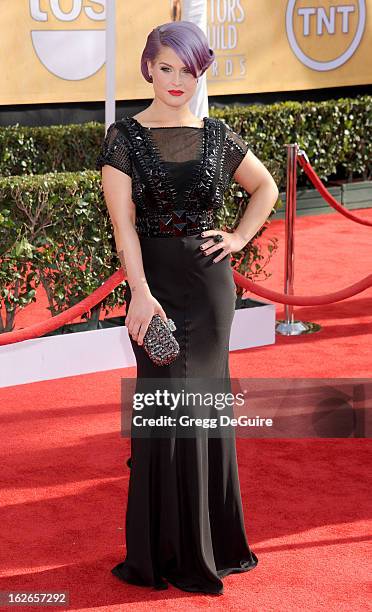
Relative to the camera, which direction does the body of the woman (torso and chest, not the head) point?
toward the camera

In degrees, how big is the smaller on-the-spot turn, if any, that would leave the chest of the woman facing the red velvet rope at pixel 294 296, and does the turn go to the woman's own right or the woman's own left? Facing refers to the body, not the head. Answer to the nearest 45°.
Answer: approximately 180°

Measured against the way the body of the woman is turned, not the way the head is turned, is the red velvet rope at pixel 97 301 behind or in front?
behind

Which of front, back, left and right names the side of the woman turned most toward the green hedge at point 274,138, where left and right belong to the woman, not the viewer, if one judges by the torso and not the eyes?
back

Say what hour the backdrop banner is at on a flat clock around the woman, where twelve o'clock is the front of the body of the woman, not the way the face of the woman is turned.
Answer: The backdrop banner is roughly at 6 o'clock from the woman.

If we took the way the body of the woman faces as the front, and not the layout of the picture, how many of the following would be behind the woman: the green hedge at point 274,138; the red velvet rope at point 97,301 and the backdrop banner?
3

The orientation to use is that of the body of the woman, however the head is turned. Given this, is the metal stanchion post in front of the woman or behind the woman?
behind
